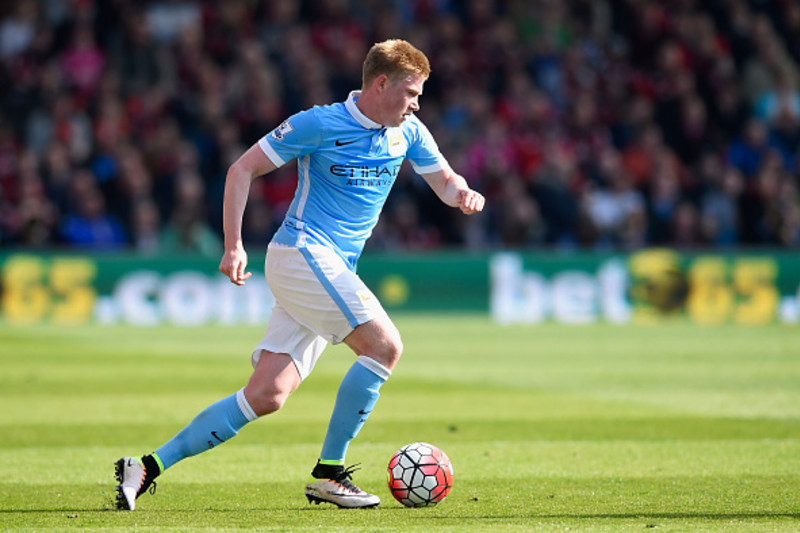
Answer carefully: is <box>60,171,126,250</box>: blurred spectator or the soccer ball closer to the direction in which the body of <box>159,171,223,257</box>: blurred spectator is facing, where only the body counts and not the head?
the soccer ball

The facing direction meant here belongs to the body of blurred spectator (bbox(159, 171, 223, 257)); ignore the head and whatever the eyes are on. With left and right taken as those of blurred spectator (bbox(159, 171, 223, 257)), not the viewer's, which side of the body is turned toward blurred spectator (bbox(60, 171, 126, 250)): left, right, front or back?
right

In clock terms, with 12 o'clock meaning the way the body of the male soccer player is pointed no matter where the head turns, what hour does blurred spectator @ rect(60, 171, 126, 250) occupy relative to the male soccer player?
The blurred spectator is roughly at 7 o'clock from the male soccer player.

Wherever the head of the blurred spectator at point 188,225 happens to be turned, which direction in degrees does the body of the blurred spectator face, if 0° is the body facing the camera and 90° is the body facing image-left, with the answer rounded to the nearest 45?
approximately 0°

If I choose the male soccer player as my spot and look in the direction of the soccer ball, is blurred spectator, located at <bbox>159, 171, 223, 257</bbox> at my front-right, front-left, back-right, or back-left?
back-left

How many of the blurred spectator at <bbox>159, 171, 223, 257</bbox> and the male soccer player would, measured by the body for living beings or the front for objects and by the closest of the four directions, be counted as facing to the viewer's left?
0
